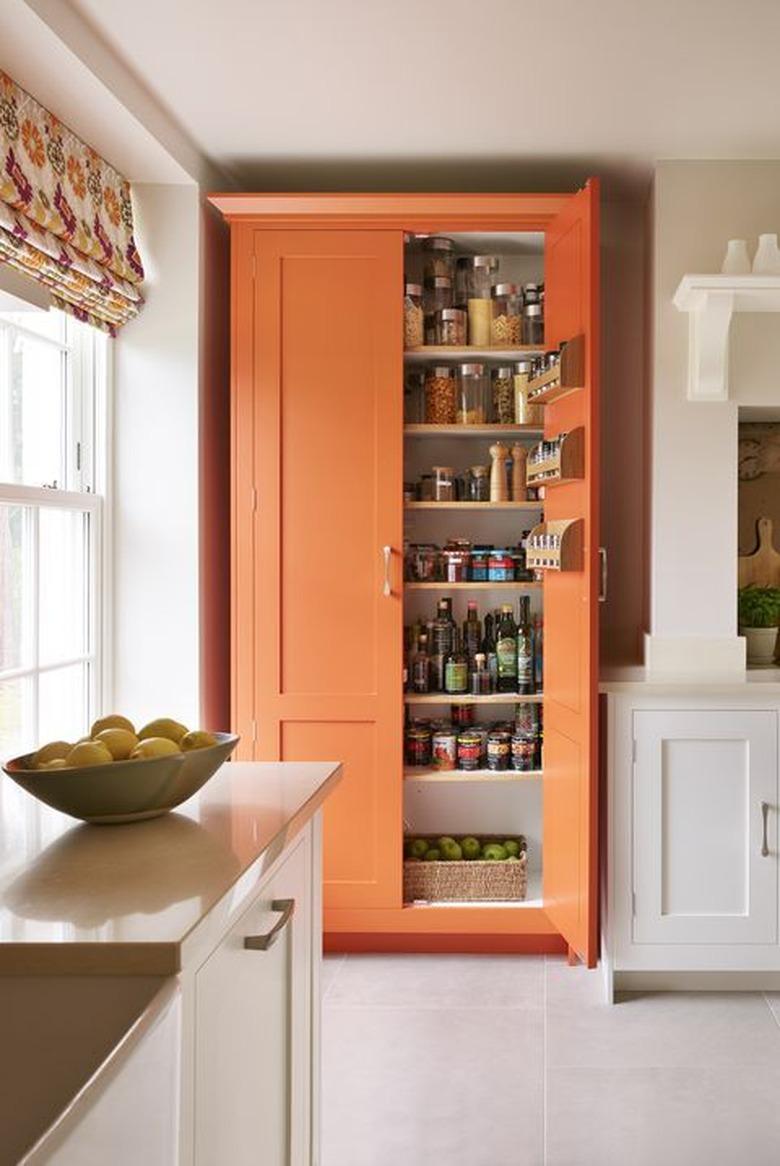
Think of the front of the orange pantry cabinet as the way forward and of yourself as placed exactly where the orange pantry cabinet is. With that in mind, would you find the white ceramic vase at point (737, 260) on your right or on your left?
on your left

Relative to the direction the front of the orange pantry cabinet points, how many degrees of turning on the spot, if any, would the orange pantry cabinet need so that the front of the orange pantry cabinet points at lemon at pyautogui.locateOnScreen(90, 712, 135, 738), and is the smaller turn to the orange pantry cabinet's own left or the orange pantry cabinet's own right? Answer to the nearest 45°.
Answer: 0° — it already faces it

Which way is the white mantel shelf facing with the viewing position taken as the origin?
facing the viewer

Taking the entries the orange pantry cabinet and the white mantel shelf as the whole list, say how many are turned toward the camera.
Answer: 2

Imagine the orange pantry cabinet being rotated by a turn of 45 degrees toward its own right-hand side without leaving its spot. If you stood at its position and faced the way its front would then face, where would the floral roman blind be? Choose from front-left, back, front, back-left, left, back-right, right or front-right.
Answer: front

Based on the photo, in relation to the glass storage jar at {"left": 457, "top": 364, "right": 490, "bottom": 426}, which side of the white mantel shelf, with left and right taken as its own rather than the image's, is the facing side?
right

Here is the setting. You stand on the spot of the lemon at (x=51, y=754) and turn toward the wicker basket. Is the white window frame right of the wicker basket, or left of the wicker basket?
left

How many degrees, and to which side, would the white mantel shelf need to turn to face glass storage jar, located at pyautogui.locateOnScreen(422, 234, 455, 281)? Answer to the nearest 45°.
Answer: approximately 90° to its right

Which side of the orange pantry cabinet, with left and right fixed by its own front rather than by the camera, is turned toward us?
front

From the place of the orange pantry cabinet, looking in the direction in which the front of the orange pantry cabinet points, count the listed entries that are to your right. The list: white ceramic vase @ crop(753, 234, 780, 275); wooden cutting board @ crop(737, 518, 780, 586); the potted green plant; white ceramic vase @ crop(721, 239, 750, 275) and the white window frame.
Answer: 1

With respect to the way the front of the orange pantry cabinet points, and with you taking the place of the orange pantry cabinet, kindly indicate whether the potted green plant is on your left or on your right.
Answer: on your left

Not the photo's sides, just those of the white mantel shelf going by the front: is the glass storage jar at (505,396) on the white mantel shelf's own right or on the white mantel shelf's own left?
on the white mantel shelf's own right
